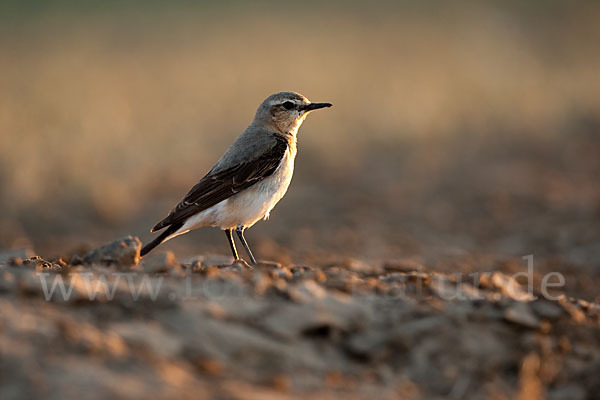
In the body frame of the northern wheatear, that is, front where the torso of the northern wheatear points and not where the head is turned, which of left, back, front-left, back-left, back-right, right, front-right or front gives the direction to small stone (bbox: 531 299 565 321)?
front-right

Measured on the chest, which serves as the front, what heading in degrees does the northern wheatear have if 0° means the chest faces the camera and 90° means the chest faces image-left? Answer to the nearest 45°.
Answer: approximately 270°
